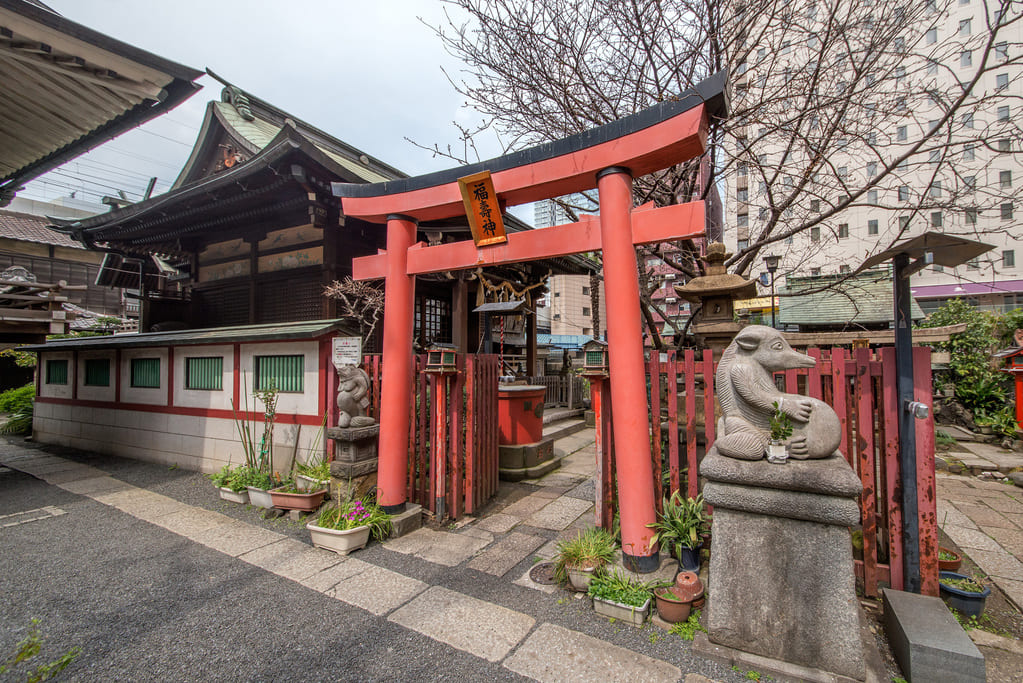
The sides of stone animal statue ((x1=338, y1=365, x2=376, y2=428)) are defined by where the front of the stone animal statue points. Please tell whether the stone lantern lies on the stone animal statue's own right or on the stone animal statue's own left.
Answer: on the stone animal statue's own left

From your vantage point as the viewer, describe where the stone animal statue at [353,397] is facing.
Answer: facing the viewer and to the left of the viewer

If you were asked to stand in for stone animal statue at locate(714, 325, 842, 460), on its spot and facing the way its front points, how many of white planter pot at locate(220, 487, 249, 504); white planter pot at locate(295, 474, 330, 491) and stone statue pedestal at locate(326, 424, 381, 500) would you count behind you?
3

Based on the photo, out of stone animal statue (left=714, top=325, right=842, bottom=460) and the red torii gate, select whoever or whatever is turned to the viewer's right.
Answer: the stone animal statue

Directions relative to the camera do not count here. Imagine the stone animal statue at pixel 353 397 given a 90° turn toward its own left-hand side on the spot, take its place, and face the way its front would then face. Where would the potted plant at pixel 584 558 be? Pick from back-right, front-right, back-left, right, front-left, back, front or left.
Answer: front

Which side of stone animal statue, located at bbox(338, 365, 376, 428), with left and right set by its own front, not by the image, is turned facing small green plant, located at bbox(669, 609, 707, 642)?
left

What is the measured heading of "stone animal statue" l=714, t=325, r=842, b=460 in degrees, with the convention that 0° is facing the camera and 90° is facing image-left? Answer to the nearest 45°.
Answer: approximately 270°

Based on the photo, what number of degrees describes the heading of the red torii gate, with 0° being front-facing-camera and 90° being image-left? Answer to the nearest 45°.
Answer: approximately 45°

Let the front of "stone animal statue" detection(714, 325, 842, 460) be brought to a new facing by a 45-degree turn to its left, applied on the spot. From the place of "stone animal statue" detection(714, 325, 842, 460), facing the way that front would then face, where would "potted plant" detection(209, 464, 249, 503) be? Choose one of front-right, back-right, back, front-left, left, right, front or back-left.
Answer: back-left

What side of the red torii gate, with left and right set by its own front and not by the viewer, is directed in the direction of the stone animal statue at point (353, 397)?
right

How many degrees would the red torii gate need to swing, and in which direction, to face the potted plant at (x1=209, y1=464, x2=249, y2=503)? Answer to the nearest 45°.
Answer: approximately 90° to its right

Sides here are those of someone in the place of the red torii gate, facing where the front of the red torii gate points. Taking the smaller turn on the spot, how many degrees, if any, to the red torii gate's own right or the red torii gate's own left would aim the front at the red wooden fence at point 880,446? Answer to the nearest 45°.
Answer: approximately 135° to the red torii gate's own left
